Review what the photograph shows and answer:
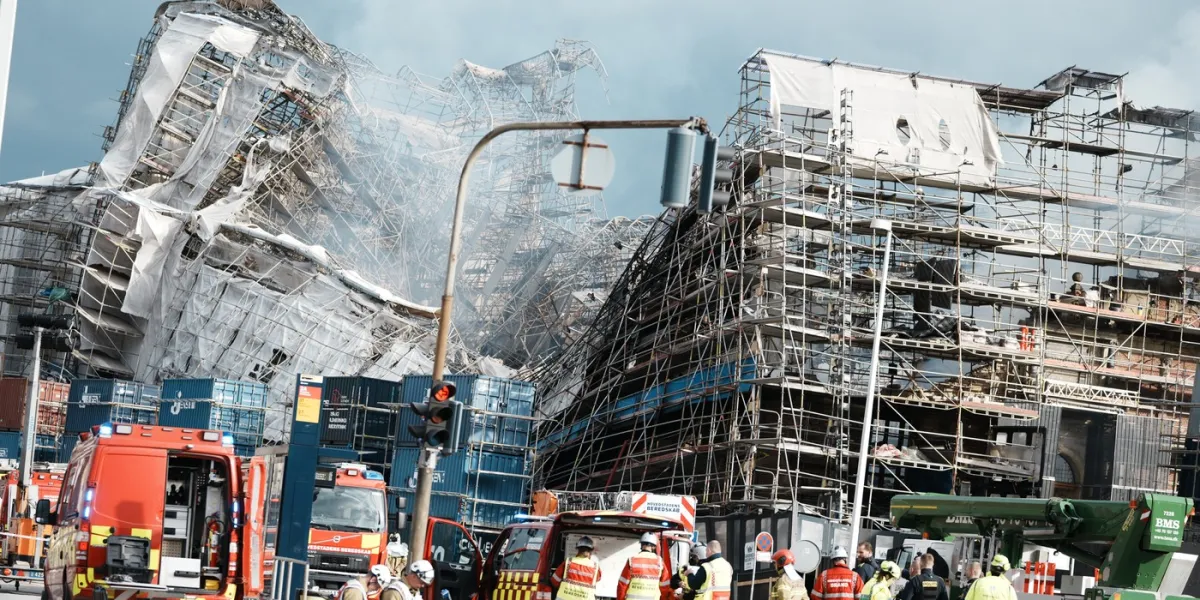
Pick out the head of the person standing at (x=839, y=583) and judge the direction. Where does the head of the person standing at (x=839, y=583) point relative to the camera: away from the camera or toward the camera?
away from the camera

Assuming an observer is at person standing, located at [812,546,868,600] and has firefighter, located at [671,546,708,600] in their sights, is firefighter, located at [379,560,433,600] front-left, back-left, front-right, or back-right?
front-left

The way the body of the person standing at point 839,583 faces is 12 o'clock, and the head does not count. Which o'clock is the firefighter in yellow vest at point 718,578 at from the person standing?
The firefighter in yellow vest is roughly at 8 o'clock from the person standing.

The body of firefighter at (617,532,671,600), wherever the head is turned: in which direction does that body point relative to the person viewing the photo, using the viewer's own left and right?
facing away from the viewer

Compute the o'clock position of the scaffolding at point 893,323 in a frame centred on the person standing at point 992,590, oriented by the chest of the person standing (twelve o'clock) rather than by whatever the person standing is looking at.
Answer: The scaffolding is roughly at 12 o'clock from the person standing.

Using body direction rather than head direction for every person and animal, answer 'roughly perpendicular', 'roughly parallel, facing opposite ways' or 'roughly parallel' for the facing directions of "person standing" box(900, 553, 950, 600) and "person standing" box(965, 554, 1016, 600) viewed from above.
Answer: roughly parallel

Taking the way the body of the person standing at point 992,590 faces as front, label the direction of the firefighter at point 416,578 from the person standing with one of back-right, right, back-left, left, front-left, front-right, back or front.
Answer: back-left

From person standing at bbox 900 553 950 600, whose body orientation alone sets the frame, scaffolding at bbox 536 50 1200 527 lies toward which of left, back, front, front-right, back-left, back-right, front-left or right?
front

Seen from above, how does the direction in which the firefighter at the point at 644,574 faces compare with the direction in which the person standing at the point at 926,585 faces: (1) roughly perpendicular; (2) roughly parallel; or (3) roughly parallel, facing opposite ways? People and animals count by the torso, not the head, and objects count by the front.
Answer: roughly parallel

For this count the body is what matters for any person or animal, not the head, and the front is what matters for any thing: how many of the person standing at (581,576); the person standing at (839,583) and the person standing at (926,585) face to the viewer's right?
0
